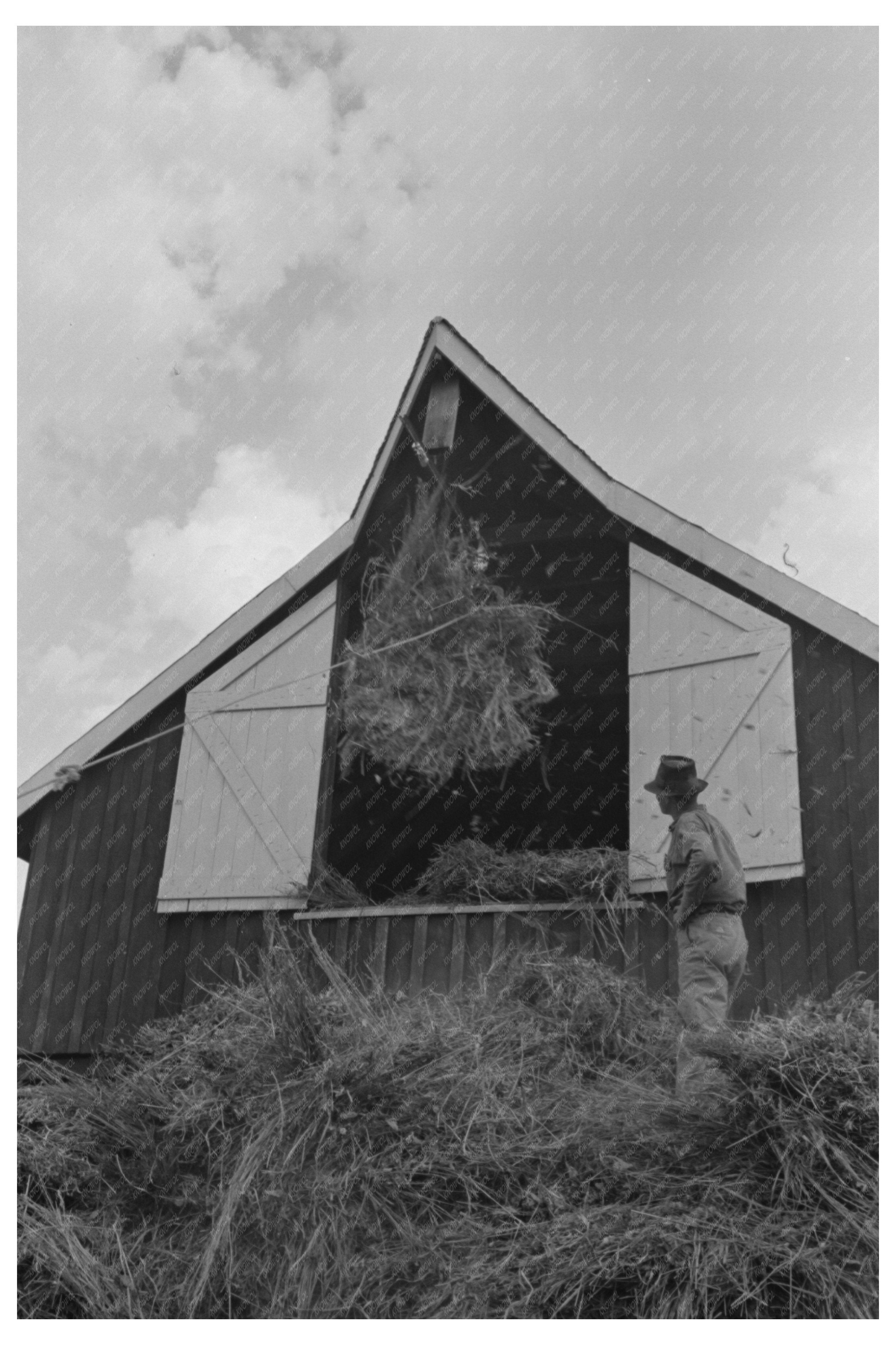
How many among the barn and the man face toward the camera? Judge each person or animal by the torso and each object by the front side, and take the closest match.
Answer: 1

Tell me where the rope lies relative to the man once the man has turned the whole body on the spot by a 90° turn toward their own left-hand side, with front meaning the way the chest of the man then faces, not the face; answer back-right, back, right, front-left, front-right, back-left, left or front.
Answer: back-right

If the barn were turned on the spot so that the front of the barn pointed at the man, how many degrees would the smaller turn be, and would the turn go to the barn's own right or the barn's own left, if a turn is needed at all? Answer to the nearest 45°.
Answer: approximately 45° to the barn's own left

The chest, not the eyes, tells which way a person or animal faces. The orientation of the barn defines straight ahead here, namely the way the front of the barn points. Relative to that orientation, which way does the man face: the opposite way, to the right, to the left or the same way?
to the right

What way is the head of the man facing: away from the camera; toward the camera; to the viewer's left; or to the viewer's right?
to the viewer's left

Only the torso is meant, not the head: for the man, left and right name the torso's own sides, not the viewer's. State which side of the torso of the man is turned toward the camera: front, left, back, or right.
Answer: left

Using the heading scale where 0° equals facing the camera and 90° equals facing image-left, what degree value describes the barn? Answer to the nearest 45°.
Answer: approximately 0°
